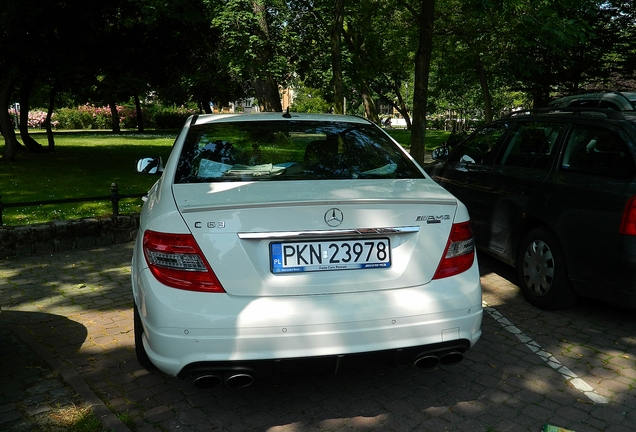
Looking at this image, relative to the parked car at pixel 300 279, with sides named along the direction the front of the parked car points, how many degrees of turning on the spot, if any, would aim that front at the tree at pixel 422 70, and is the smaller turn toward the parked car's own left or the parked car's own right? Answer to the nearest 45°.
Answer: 0° — it already faces it

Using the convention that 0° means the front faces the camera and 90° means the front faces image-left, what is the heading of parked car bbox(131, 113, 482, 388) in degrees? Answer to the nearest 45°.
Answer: approximately 180°

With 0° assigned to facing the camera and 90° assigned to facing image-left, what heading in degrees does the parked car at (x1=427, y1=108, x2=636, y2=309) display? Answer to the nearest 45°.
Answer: approximately 135°

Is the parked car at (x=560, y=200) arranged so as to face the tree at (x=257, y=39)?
yes
